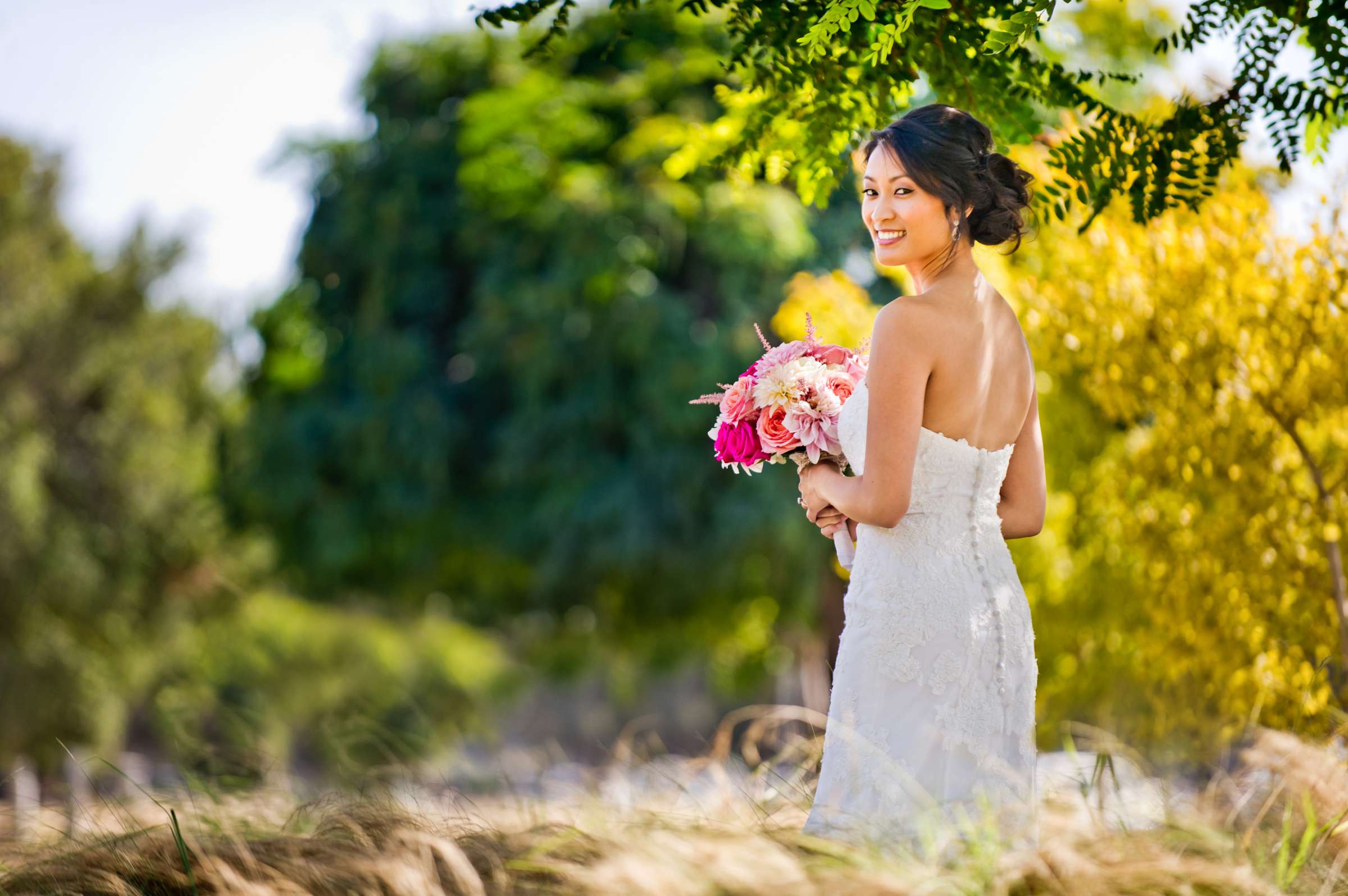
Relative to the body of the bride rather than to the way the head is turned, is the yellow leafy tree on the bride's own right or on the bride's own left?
on the bride's own right

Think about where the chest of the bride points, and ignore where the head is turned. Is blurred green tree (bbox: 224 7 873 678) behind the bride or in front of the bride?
in front

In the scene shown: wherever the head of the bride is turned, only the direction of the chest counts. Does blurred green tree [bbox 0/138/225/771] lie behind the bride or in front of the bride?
in front

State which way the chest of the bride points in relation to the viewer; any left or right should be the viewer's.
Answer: facing away from the viewer and to the left of the viewer

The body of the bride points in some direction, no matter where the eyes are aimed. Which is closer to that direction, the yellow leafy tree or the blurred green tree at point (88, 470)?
the blurred green tree
